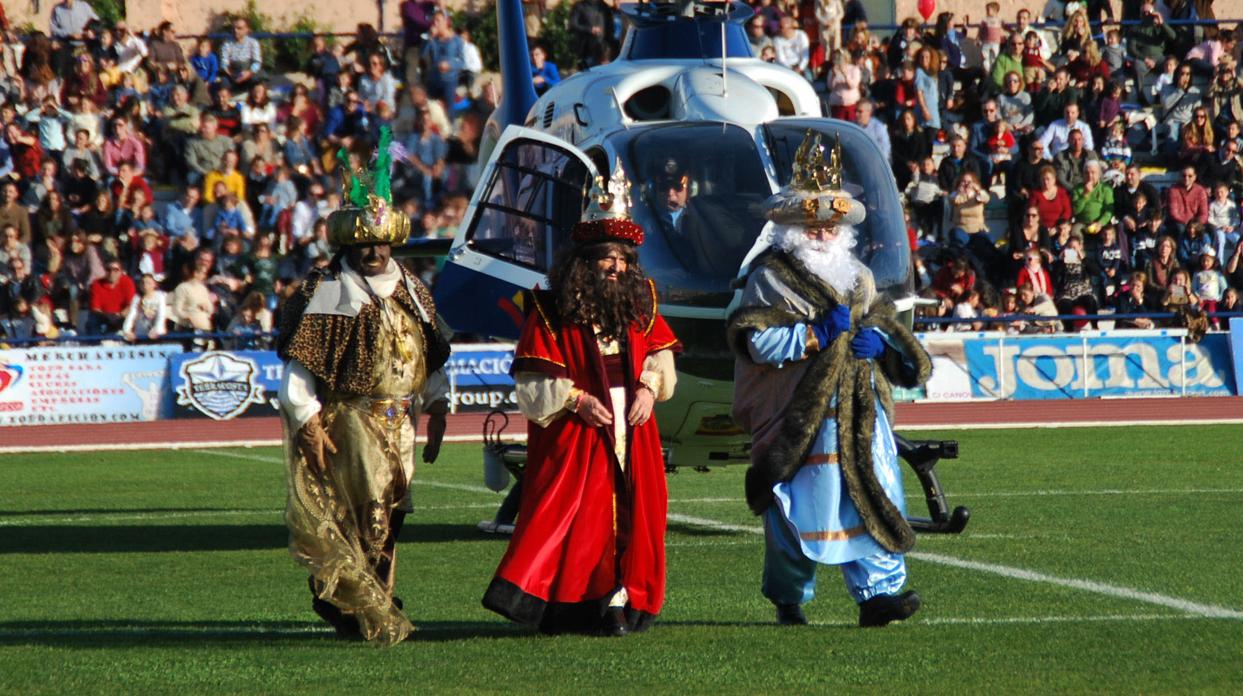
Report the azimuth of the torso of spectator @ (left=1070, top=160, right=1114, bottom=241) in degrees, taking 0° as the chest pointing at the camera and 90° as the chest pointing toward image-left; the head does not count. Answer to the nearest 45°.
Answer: approximately 0°

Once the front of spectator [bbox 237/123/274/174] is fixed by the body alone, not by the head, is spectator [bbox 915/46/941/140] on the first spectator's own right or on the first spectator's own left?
on the first spectator's own left

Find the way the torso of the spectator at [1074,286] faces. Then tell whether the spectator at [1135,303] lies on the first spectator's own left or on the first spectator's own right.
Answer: on the first spectator's own left

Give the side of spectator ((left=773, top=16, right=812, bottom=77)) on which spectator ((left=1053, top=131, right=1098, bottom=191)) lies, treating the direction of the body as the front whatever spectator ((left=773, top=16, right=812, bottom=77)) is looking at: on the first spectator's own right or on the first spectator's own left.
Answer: on the first spectator's own left

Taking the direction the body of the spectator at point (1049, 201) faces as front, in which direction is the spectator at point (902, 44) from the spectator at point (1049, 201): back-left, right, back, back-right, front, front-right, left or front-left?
back-right

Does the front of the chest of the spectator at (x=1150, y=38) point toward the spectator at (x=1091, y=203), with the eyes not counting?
yes

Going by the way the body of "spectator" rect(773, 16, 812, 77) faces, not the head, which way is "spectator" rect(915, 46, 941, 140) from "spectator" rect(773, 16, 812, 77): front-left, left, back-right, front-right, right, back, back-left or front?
left

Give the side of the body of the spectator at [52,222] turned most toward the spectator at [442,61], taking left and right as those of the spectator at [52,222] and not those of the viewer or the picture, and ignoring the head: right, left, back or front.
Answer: left
